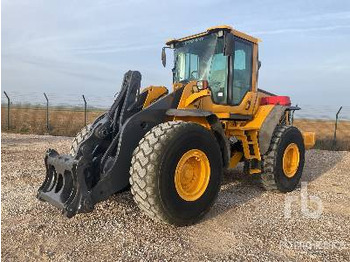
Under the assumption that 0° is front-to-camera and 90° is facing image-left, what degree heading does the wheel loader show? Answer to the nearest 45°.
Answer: approximately 45°
